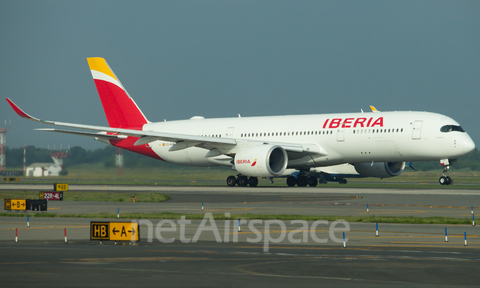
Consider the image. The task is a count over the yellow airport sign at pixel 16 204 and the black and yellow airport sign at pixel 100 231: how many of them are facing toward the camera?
2

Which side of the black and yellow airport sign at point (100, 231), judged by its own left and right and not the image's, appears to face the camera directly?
front

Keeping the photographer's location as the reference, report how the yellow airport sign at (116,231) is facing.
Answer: facing the viewer

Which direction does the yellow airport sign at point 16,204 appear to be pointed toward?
toward the camera

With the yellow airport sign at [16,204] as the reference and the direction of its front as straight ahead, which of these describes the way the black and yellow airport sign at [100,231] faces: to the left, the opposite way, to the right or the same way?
the same way

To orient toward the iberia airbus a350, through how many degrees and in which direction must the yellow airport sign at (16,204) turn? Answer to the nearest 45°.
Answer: approximately 135° to its left

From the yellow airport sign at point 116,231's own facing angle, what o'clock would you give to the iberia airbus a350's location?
The iberia airbus a350 is roughly at 7 o'clock from the yellow airport sign.

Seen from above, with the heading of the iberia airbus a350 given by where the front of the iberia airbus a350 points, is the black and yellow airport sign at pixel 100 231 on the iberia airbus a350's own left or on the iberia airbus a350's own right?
on the iberia airbus a350's own right

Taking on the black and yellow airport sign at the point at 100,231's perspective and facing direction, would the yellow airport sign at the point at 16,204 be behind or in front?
behind

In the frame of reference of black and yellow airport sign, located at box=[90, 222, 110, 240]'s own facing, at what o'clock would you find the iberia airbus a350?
The iberia airbus a350 is roughly at 7 o'clock from the black and yellow airport sign.

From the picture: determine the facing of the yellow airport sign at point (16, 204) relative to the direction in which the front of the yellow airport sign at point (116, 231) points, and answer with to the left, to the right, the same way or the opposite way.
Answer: the same way

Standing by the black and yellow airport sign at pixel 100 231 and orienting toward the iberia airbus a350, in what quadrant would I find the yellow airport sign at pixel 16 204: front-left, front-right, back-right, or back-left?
front-left

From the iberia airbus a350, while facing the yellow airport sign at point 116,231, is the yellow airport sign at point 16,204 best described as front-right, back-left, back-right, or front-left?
front-right
